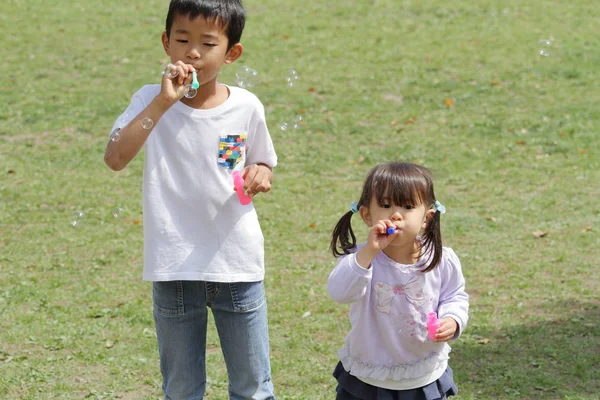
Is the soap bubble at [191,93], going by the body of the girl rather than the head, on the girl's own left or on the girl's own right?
on the girl's own right

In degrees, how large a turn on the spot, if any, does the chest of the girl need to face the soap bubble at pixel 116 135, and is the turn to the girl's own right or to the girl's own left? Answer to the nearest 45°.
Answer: approximately 90° to the girl's own right

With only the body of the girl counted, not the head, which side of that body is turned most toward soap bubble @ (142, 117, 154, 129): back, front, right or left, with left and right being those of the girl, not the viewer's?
right

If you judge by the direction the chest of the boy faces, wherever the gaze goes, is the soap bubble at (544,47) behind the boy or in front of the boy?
behind

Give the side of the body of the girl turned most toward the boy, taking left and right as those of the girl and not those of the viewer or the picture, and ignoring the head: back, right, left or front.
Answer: right

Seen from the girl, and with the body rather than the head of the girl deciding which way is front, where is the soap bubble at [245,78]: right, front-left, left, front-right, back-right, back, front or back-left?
back-right

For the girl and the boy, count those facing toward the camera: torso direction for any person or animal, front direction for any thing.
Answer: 2
